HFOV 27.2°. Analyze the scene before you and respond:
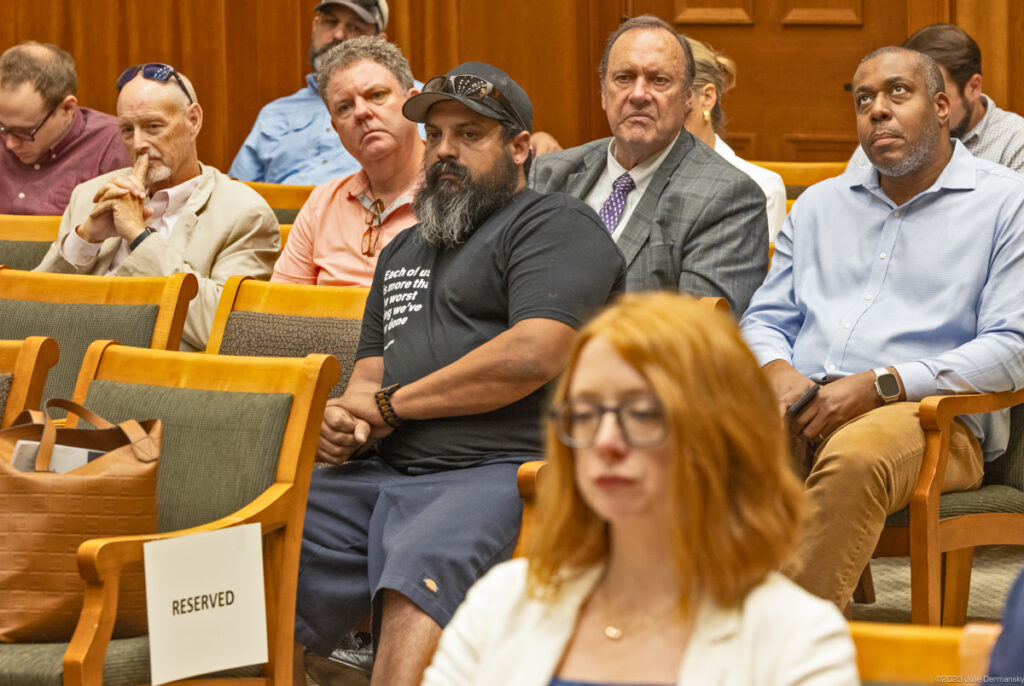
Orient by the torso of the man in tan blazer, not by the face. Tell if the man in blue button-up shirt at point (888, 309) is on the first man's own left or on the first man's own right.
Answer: on the first man's own left

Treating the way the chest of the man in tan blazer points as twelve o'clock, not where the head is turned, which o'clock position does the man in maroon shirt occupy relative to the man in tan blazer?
The man in maroon shirt is roughly at 4 o'clock from the man in tan blazer.

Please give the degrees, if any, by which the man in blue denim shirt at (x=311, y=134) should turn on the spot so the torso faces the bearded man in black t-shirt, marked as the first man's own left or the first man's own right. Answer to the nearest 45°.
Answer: approximately 45° to the first man's own left

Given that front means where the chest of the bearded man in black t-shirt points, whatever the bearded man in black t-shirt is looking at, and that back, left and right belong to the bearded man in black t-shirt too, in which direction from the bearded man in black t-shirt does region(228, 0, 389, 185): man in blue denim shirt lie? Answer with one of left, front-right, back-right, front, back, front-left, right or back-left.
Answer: back-right

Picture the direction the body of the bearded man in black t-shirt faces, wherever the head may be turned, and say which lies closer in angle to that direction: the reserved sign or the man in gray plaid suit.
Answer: the reserved sign

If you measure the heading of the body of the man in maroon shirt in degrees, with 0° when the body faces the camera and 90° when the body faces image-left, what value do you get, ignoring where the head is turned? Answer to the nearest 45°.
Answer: approximately 45°
